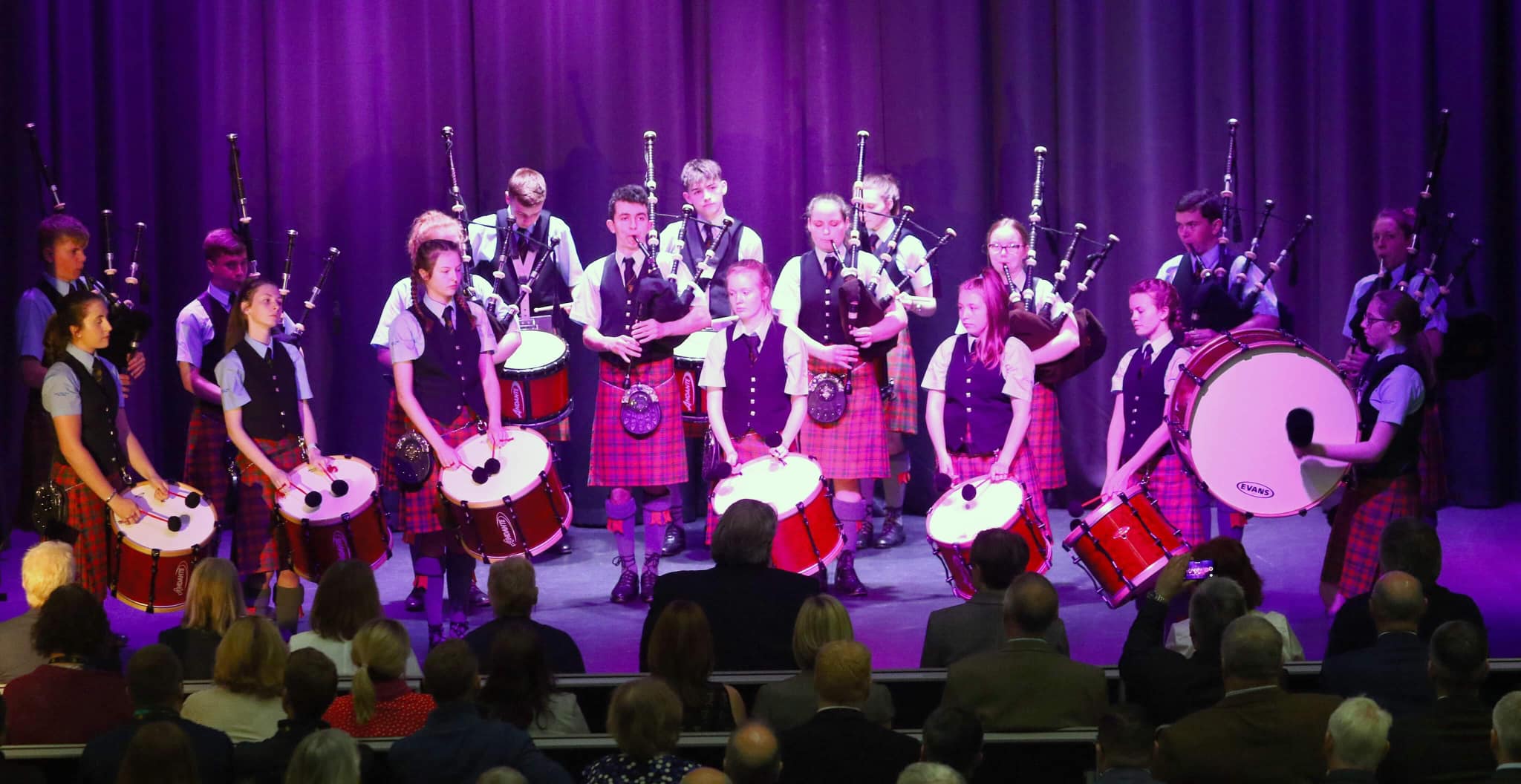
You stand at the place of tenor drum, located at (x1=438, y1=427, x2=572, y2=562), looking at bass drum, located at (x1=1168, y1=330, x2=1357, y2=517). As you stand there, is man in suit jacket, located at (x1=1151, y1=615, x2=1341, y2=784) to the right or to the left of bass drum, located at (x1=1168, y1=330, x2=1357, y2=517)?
right

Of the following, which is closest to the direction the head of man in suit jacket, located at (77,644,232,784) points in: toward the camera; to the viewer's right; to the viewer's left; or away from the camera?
away from the camera

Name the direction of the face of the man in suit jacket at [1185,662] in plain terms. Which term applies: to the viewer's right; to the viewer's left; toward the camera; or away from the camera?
away from the camera

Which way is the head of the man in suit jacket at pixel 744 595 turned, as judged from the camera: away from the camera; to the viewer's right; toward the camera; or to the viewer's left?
away from the camera

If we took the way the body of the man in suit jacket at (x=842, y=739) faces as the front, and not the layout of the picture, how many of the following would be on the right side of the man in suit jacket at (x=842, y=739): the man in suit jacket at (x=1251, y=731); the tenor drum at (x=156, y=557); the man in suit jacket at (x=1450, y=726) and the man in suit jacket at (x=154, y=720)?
2

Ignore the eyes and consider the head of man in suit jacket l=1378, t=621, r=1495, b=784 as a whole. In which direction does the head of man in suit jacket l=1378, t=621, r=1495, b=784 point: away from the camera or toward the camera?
away from the camera

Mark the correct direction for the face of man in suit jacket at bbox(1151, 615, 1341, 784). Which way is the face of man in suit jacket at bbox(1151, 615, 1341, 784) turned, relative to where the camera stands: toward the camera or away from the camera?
away from the camera

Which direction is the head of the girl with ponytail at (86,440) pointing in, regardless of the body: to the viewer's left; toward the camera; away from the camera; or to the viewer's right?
to the viewer's right

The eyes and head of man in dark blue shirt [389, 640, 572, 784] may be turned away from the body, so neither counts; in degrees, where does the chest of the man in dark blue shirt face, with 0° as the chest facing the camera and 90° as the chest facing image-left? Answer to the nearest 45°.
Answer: approximately 180°

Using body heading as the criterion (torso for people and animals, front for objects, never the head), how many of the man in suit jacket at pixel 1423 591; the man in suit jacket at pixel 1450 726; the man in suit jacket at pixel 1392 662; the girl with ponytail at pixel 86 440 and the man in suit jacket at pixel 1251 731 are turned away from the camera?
4

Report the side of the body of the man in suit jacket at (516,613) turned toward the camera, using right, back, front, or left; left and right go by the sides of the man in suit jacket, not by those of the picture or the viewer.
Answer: back

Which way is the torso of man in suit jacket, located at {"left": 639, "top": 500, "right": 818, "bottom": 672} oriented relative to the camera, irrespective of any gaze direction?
away from the camera

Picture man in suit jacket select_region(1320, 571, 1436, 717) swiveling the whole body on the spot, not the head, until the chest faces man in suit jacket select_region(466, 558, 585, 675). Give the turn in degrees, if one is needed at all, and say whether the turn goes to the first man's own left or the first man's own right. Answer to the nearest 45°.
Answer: approximately 90° to the first man's own left
